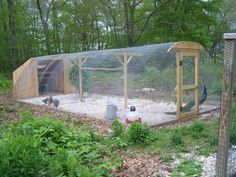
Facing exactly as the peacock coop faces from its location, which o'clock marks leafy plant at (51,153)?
The leafy plant is roughly at 2 o'clock from the peacock coop.

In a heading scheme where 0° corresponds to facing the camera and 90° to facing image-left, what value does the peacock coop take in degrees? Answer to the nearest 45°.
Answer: approximately 315°

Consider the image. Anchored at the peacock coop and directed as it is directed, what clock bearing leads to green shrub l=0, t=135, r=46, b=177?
The green shrub is roughly at 2 o'clock from the peacock coop.
